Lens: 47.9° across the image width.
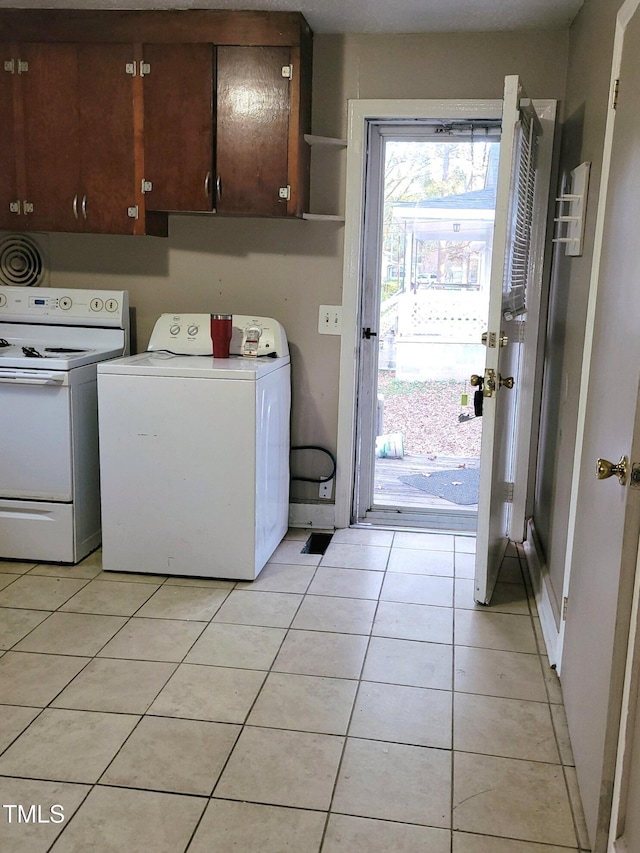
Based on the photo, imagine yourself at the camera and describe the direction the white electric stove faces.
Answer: facing the viewer

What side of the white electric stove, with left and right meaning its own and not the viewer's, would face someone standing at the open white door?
left

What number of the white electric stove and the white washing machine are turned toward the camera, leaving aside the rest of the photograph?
2

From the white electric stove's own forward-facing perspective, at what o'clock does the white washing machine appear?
The white washing machine is roughly at 10 o'clock from the white electric stove.

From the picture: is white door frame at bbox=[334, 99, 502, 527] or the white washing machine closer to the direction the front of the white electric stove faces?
the white washing machine

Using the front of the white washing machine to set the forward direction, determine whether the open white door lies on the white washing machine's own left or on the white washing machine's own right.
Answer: on the white washing machine's own left

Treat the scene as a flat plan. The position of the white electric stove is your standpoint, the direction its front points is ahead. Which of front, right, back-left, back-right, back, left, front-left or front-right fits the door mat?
left

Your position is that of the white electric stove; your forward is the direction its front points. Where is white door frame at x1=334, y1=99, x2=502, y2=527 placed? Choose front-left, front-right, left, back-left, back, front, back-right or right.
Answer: left

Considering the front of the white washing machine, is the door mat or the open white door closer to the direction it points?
the open white door

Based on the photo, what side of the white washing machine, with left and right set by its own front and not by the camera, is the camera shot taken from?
front
